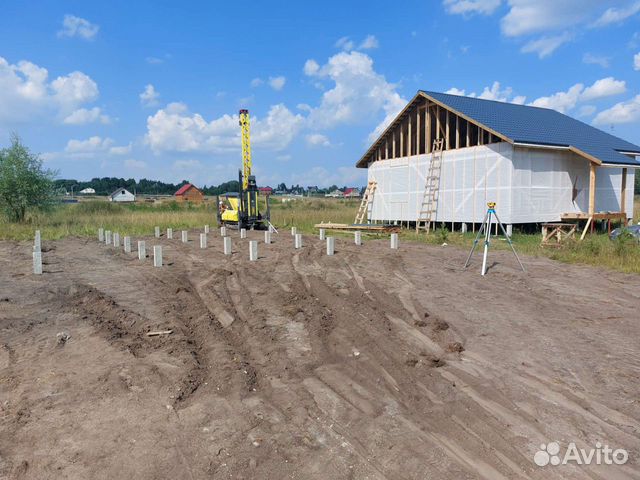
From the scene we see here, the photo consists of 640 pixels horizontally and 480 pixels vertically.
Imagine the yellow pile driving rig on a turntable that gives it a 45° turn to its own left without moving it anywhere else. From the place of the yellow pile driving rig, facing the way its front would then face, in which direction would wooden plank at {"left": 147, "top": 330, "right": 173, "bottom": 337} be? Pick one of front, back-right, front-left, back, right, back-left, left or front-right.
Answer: right

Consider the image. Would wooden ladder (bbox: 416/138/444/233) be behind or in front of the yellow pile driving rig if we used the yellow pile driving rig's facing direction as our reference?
in front

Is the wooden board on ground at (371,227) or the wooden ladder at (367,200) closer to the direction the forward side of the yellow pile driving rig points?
the wooden board on ground

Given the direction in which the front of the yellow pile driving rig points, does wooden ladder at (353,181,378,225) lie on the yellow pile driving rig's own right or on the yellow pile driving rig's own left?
on the yellow pile driving rig's own left

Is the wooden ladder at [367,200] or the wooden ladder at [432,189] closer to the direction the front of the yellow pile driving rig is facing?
the wooden ladder at [432,189]

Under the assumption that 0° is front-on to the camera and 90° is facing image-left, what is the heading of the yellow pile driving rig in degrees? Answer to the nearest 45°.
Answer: approximately 315°

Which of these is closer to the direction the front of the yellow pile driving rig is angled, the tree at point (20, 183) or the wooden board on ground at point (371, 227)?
the wooden board on ground
